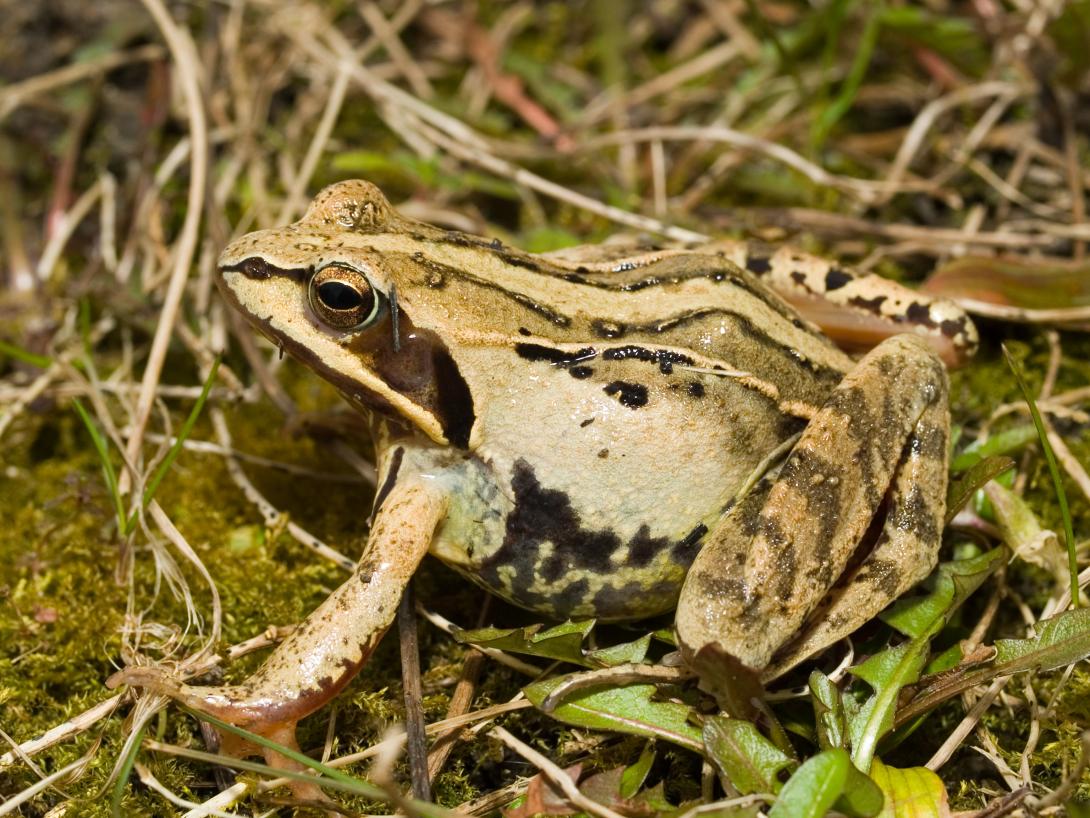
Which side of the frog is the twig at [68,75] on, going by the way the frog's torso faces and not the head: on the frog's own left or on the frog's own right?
on the frog's own right

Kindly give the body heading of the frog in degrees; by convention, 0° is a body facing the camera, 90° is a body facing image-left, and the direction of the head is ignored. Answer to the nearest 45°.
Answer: approximately 90°
